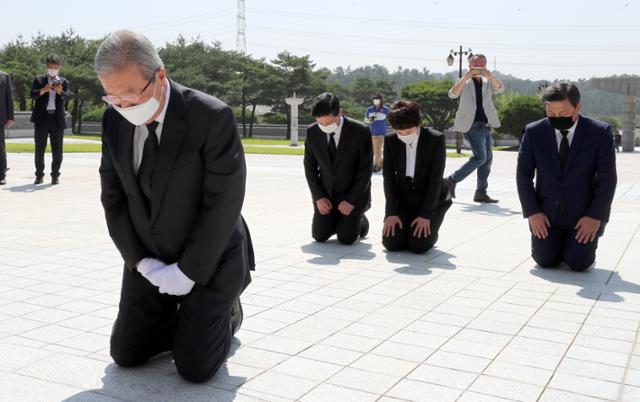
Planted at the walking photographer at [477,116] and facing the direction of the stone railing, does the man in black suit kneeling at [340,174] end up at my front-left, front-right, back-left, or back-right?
back-left

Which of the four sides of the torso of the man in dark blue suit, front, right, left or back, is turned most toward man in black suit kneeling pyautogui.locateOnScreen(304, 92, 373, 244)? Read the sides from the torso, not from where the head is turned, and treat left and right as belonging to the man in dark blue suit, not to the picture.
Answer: right

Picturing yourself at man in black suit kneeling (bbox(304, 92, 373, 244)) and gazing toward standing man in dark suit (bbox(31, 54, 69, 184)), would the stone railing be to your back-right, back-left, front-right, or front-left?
front-right

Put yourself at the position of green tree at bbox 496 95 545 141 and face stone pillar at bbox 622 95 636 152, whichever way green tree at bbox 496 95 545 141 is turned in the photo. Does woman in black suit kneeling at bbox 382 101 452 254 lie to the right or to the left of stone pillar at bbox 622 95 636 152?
right

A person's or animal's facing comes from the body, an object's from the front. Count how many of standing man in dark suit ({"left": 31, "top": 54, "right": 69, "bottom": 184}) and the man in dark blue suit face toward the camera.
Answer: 2

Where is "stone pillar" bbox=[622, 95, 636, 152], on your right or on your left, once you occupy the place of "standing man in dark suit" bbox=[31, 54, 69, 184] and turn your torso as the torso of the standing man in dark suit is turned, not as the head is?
on your left

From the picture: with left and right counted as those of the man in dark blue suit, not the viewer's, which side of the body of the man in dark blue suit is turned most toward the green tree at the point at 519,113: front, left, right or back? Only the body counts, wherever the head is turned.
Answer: back

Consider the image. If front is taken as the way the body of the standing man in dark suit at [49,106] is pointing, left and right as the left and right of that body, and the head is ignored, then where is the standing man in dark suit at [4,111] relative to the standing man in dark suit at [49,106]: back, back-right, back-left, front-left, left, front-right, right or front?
back-right

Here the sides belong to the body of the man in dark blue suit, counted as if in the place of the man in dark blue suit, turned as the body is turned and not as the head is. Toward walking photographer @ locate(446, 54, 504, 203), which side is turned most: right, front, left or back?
back

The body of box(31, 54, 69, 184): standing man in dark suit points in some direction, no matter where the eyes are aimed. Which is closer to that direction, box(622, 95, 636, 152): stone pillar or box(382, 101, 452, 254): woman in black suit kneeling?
the woman in black suit kneeling

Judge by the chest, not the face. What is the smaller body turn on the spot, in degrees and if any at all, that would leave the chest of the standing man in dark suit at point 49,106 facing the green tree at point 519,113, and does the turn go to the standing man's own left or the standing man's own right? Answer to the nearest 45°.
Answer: approximately 135° to the standing man's own left

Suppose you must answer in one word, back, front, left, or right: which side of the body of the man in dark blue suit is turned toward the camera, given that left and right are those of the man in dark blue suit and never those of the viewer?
front

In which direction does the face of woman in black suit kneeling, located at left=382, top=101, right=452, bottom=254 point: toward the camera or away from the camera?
toward the camera

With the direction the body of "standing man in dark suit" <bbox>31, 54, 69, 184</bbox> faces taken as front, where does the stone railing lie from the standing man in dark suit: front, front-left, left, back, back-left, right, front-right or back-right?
back

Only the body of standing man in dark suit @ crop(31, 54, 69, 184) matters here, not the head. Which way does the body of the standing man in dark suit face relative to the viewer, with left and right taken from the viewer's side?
facing the viewer
